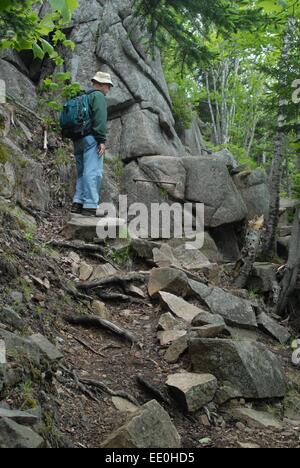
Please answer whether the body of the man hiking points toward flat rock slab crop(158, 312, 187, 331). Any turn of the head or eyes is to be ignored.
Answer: no

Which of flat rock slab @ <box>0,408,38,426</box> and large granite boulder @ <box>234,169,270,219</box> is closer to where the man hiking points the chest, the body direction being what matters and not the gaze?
the large granite boulder

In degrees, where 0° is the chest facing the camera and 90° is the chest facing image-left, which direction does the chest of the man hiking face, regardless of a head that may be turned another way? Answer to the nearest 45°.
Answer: approximately 270°

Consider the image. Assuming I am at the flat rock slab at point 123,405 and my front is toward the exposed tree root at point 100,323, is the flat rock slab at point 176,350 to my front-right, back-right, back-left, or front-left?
front-right

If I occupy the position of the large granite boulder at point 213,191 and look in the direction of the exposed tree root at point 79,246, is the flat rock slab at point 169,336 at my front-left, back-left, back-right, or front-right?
front-left

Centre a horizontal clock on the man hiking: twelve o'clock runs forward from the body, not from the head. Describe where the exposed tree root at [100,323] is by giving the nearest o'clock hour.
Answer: The exposed tree root is roughly at 3 o'clock from the man hiking.

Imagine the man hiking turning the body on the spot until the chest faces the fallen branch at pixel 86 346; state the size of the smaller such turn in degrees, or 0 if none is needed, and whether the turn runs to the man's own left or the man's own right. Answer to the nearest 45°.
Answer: approximately 90° to the man's own right

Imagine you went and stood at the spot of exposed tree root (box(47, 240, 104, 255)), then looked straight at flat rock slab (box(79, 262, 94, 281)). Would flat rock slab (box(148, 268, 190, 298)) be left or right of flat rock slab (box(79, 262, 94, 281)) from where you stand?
left

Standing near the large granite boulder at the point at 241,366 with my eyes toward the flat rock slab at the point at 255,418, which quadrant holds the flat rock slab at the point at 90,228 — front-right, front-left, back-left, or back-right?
back-right
